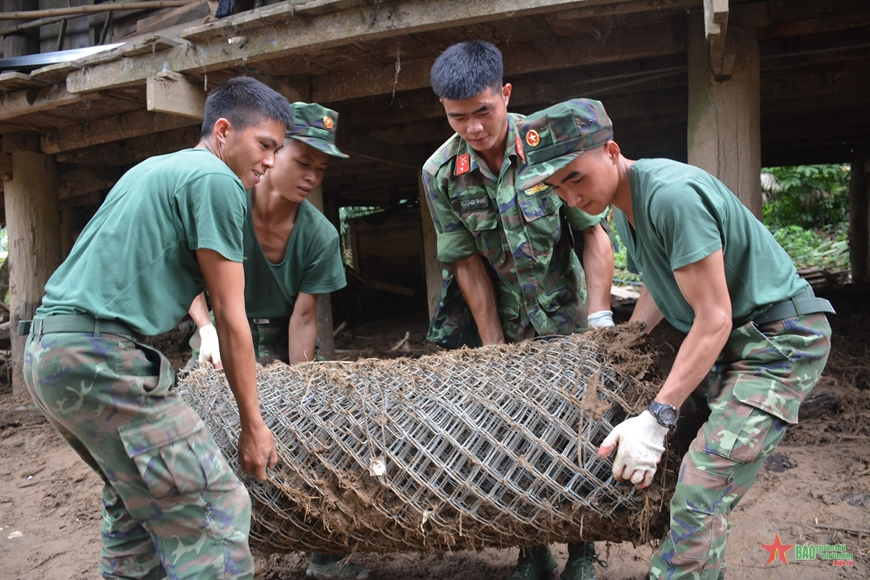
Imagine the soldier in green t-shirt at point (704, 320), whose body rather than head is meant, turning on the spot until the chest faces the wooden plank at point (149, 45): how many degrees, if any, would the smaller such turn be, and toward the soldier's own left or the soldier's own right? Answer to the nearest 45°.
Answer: approximately 45° to the soldier's own right

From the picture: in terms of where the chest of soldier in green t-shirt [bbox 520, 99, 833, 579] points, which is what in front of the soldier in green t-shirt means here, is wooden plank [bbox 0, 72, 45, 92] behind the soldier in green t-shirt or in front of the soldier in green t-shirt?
in front

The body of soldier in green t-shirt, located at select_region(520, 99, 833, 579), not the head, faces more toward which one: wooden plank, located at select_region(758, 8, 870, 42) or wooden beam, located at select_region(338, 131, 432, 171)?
the wooden beam

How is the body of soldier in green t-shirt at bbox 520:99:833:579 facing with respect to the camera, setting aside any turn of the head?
to the viewer's left

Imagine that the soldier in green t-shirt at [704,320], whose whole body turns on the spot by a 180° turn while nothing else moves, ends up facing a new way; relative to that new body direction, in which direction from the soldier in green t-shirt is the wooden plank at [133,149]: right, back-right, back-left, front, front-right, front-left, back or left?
back-left

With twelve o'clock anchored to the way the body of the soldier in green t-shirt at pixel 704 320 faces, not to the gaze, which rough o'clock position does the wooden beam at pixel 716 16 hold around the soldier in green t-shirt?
The wooden beam is roughly at 3 o'clock from the soldier in green t-shirt.

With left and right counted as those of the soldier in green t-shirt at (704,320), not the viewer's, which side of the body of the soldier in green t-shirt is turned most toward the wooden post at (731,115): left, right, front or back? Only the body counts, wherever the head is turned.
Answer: right

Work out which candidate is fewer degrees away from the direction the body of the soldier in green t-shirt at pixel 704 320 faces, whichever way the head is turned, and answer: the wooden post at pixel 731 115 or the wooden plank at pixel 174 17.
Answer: the wooden plank

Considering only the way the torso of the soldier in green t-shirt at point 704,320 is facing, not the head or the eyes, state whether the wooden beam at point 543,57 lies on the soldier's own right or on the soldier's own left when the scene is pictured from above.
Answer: on the soldier's own right
